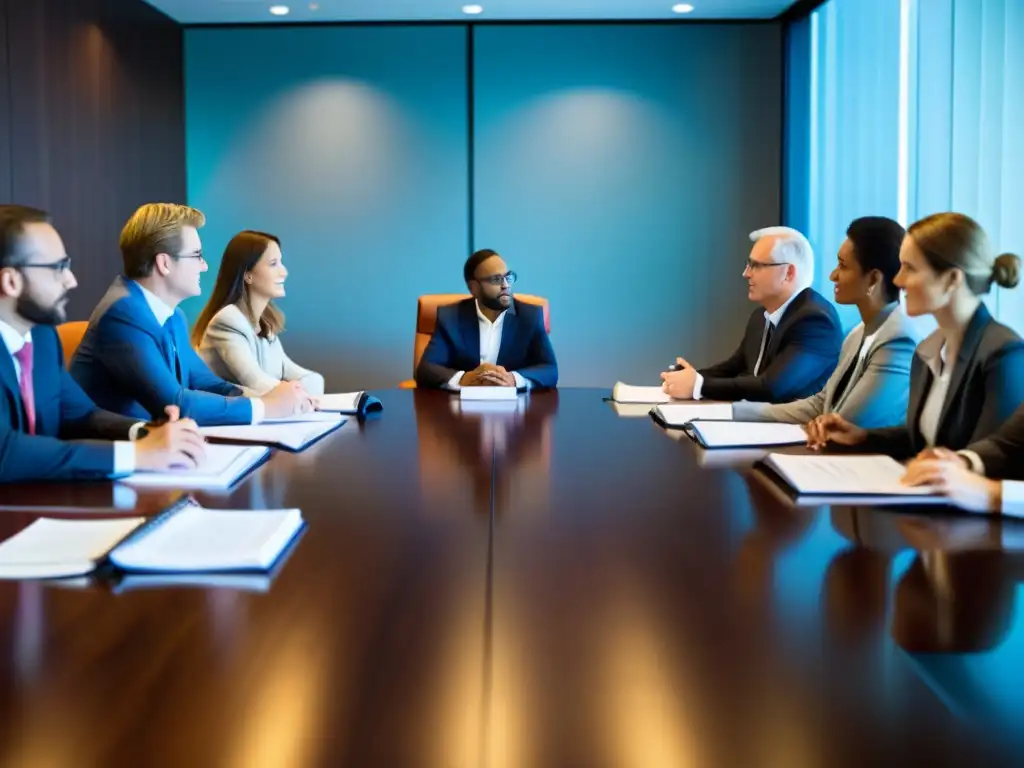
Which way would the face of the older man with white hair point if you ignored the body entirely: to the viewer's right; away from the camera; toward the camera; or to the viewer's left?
to the viewer's left

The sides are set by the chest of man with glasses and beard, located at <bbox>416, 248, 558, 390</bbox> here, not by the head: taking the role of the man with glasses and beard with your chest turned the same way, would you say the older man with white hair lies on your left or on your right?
on your left

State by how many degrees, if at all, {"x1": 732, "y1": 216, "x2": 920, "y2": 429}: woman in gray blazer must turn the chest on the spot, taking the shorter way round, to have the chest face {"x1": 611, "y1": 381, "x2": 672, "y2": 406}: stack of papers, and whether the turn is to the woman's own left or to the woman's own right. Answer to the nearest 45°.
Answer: approximately 45° to the woman's own right

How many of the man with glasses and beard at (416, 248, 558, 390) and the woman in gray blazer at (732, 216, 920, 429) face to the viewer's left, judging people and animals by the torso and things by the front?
1

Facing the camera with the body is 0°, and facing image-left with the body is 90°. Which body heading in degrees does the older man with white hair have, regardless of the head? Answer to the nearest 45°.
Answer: approximately 90°

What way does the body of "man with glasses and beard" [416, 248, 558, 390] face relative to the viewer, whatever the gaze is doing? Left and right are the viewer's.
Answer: facing the viewer

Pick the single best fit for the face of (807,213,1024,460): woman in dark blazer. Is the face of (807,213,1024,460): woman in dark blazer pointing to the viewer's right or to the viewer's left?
to the viewer's left

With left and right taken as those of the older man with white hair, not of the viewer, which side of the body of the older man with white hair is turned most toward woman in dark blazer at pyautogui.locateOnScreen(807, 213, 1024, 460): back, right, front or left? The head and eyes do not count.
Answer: left

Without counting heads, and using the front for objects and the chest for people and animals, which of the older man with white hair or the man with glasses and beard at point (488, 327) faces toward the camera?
the man with glasses and beard

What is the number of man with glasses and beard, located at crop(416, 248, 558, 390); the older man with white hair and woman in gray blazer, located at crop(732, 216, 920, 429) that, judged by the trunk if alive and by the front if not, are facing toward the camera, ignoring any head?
1

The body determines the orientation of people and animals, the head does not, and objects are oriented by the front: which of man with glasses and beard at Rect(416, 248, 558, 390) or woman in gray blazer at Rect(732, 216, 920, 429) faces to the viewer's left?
the woman in gray blazer

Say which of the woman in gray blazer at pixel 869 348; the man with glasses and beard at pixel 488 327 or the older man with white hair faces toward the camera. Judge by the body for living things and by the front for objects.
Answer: the man with glasses and beard

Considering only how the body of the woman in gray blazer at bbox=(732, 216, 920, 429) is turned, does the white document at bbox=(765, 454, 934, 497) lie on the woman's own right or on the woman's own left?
on the woman's own left

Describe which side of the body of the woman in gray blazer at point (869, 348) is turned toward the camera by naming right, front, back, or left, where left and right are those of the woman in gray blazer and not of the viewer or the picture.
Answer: left

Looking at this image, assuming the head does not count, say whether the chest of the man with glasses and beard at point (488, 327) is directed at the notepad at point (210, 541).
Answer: yes

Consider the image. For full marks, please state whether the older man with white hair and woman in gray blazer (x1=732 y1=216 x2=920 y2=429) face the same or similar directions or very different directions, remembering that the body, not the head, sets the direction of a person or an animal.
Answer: same or similar directions

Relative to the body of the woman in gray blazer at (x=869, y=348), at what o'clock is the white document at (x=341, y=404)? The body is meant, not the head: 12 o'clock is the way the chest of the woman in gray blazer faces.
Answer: The white document is roughly at 12 o'clock from the woman in gray blazer.
